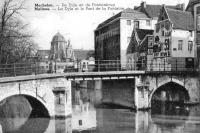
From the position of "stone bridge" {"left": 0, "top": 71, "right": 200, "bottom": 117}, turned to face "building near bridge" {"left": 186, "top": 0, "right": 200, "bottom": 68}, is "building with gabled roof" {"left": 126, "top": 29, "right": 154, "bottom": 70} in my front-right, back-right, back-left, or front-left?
front-left

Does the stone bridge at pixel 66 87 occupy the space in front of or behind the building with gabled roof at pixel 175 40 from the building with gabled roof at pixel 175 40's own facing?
in front

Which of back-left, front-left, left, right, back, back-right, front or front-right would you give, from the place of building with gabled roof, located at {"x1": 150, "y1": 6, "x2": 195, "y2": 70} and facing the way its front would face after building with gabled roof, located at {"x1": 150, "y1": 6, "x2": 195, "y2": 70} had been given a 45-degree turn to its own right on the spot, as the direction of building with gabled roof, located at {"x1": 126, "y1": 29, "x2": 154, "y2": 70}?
front-right

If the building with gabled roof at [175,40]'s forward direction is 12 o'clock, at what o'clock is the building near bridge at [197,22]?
The building near bridge is roughly at 7 o'clock from the building with gabled roof.

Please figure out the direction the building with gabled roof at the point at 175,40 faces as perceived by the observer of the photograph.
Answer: facing the viewer and to the left of the viewer

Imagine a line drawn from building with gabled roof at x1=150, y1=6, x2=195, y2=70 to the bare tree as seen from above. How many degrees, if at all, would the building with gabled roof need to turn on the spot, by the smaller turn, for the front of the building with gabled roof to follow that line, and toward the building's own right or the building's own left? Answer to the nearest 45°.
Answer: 0° — it already faces it

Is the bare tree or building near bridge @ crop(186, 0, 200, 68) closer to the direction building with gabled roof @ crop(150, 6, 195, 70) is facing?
the bare tree

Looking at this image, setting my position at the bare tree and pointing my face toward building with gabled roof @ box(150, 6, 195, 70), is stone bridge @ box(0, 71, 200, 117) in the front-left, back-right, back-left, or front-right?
front-right
